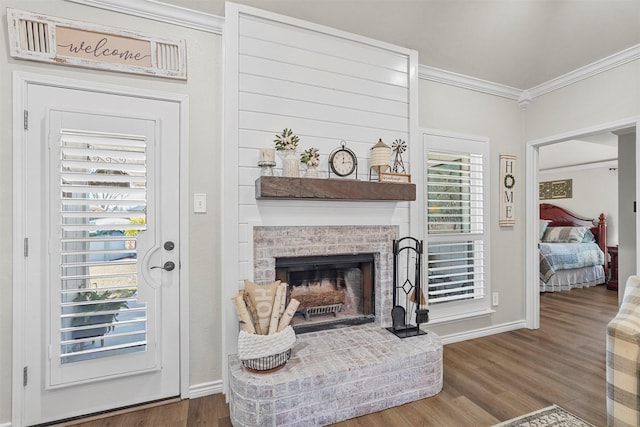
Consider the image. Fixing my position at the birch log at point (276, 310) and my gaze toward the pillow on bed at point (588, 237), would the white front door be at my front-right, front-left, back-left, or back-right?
back-left

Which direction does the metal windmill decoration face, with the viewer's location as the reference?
facing the viewer

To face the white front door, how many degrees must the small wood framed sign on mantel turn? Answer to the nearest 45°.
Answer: approximately 45° to its right

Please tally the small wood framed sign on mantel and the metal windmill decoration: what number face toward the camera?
2

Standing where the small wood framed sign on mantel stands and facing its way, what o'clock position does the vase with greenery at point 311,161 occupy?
The vase with greenery is roughly at 2 o'clock from the small wood framed sign on mantel.

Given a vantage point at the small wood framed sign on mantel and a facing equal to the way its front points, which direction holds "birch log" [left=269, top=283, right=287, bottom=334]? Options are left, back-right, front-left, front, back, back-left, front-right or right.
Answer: front-right

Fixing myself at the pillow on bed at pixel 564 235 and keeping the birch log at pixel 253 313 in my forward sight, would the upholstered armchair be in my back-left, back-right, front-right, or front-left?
front-left

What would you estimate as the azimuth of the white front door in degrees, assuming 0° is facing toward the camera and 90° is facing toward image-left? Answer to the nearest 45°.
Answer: approximately 315°

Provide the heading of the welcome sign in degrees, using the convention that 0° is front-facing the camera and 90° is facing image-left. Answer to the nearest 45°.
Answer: approximately 315°

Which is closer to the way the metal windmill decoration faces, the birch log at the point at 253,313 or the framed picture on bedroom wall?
the birch log
